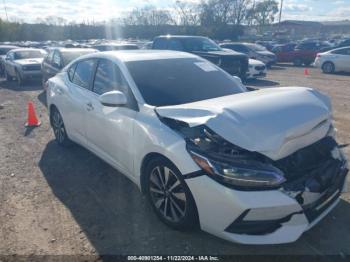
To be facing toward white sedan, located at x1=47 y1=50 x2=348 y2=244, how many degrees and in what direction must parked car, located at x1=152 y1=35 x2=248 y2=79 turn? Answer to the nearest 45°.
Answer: approximately 45° to its right

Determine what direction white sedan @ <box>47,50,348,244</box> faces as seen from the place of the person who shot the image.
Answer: facing the viewer and to the right of the viewer

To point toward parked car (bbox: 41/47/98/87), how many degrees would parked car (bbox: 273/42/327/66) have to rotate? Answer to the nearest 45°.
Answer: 0° — it already faces it

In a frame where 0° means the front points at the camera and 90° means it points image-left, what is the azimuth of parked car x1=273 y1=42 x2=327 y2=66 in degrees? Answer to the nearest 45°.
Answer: approximately 45°

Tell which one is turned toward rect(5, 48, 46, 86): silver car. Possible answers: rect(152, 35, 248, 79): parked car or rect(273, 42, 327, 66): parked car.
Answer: rect(273, 42, 327, 66): parked car

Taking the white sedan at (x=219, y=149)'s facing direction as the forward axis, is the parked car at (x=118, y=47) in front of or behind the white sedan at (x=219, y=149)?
behind

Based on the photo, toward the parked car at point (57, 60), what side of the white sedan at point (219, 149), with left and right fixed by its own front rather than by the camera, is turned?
back

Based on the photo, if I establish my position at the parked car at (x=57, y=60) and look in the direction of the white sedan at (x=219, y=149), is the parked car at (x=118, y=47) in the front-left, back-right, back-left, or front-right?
back-left

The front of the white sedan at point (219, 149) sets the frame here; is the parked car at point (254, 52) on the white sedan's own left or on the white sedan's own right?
on the white sedan's own left

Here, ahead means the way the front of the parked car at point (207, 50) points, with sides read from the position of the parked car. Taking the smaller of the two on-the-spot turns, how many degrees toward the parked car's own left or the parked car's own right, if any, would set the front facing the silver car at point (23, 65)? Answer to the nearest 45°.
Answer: approximately 135° to the parked car's own right

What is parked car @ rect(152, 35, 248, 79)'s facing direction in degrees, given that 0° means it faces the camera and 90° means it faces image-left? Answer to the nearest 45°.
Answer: approximately 315°

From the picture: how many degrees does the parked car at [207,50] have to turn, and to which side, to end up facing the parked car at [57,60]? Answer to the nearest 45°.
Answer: approximately 90° to its right

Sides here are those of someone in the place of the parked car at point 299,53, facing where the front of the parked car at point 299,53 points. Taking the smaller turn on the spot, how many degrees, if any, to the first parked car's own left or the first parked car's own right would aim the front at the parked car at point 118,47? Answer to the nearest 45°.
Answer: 0° — it already faces it
